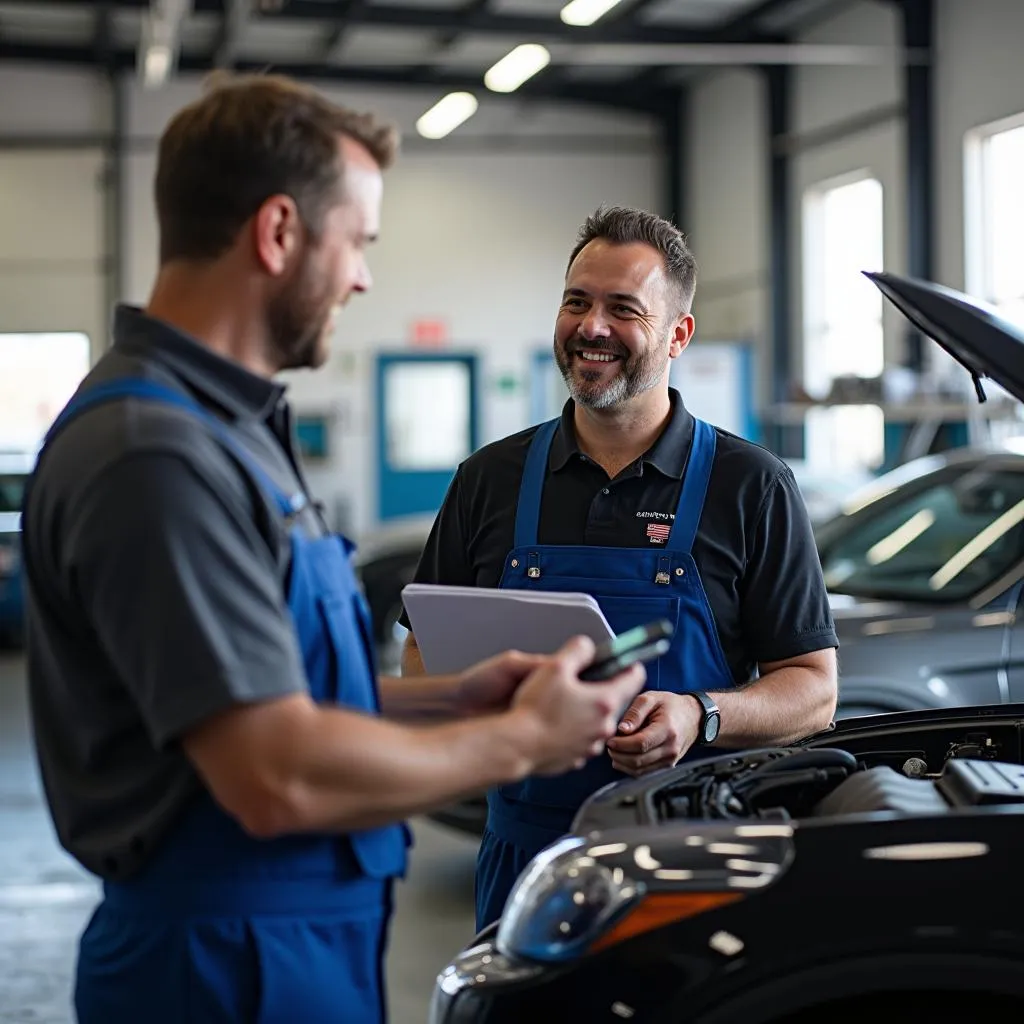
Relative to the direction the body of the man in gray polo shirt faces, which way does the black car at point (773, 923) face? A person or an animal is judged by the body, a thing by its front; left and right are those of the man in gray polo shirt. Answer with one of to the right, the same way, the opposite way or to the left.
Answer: the opposite way

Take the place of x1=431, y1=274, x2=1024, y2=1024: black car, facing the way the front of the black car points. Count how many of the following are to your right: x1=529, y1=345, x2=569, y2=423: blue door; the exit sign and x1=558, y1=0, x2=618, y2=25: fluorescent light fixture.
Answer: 3

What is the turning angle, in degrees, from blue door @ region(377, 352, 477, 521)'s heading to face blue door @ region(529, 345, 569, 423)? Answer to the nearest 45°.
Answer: approximately 90° to its left

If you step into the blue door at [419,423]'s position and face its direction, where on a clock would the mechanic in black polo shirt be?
The mechanic in black polo shirt is roughly at 12 o'clock from the blue door.

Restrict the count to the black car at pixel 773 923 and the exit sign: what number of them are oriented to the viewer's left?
1

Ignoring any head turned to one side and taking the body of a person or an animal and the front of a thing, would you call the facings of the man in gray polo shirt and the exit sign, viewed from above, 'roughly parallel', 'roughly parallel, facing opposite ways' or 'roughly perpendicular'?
roughly perpendicular

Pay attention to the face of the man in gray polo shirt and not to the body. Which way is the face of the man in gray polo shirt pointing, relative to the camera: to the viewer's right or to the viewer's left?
to the viewer's right

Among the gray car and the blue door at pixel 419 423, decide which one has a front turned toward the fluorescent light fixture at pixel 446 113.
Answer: the blue door

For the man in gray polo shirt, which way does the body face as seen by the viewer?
to the viewer's right
